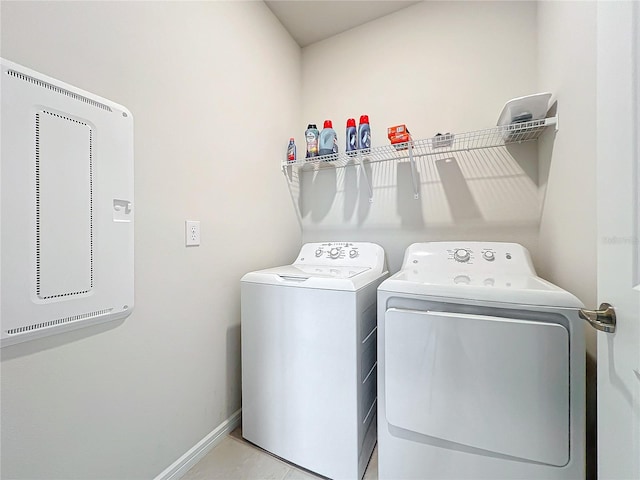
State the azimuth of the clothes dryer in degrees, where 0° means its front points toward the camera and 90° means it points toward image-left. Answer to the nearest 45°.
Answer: approximately 0°

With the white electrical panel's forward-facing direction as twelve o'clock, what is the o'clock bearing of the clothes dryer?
The clothes dryer is roughly at 12 o'clock from the white electrical panel.

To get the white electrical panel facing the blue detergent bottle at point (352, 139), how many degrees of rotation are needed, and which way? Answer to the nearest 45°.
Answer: approximately 45° to its left

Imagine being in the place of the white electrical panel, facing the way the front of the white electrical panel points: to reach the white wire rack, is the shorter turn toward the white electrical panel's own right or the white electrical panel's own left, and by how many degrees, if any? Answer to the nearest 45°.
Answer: approximately 45° to the white electrical panel's own left

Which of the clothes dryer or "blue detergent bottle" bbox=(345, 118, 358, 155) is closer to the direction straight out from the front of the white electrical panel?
the clothes dryer

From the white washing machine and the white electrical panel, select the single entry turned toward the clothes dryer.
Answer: the white electrical panel

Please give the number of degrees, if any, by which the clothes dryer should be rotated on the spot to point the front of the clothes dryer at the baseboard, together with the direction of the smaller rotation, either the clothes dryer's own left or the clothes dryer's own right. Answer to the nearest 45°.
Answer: approximately 90° to the clothes dryer's own right
